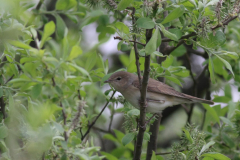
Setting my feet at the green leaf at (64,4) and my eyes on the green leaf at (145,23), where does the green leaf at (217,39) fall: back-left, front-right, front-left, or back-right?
front-left

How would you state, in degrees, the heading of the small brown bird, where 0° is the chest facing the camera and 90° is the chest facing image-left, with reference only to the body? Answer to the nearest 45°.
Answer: approximately 90°
